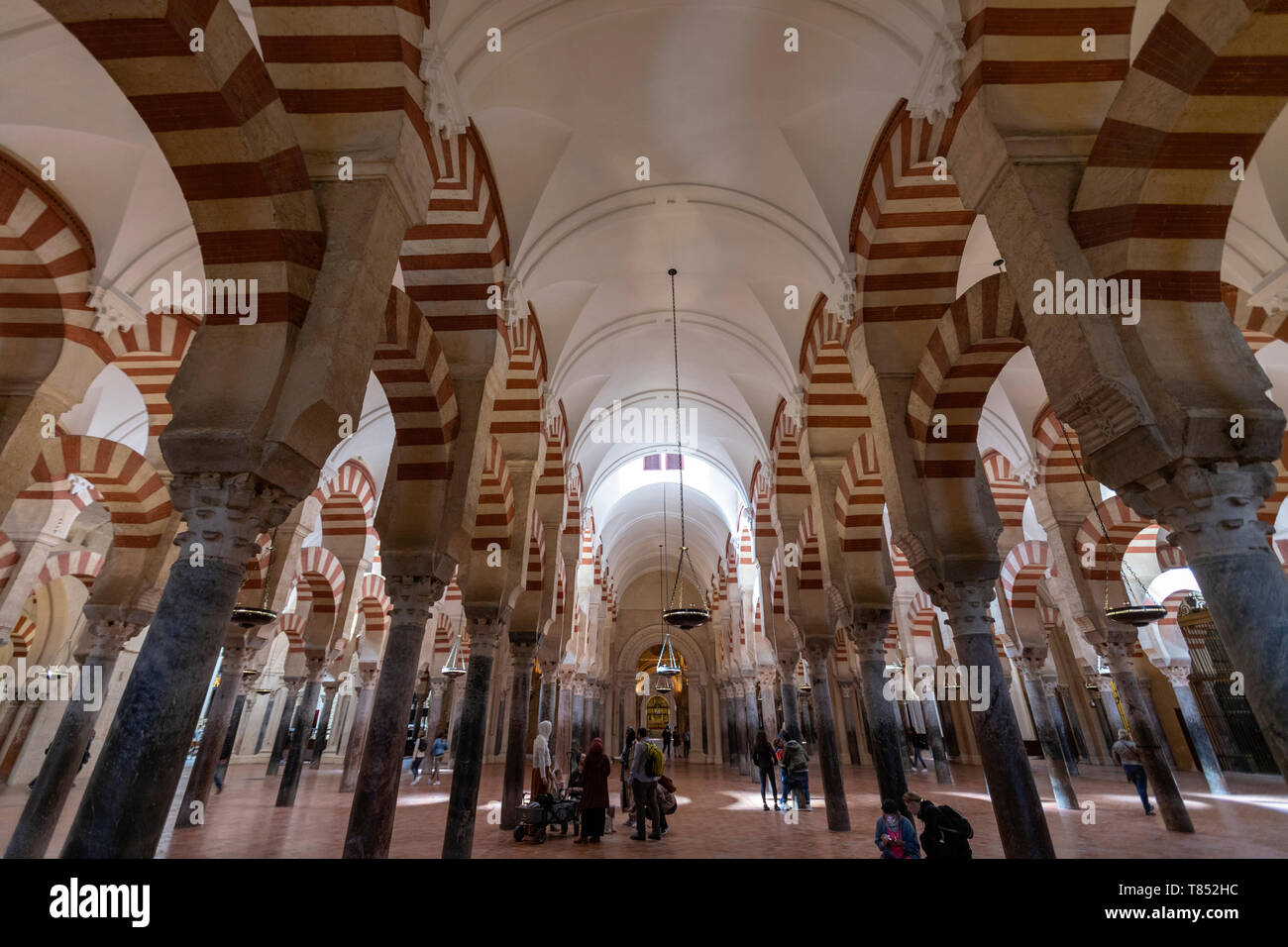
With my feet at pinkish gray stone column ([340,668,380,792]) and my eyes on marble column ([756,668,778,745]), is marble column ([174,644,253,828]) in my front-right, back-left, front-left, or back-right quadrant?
back-right

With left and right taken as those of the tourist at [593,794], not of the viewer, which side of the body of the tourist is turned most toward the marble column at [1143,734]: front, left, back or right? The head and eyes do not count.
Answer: right

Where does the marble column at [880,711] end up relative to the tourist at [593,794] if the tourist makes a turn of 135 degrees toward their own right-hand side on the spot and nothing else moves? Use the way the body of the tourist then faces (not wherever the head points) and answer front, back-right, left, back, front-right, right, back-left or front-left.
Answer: front-left

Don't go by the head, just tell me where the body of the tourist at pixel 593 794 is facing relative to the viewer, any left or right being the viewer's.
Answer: facing away from the viewer

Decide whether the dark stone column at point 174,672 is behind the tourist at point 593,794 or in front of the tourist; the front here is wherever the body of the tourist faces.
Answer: behind

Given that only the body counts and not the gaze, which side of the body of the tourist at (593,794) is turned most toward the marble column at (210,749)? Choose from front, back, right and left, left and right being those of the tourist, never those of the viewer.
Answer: left
